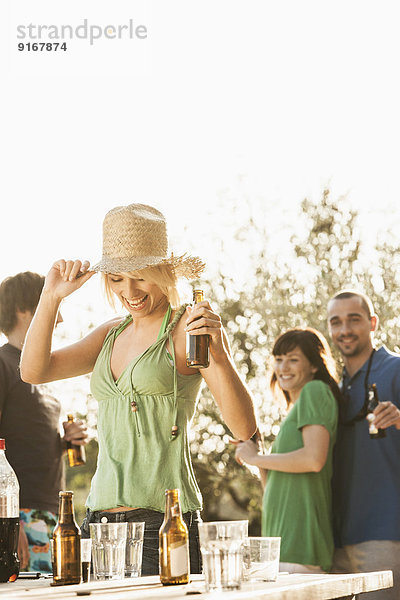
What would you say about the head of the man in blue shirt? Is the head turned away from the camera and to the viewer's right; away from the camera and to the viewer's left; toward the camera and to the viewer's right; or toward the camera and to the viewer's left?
toward the camera and to the viewer's left

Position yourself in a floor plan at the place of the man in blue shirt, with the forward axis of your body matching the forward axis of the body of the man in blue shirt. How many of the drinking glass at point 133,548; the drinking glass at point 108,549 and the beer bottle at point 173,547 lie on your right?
0

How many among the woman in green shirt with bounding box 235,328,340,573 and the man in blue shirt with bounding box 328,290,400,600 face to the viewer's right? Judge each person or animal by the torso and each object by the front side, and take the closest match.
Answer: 0

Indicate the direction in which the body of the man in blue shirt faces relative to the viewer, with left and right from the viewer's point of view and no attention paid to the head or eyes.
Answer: facing the viewer and to the left of the viewer

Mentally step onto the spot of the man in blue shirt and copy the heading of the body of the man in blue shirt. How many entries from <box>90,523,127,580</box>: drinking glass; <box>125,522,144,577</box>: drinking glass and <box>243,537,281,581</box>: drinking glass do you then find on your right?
0

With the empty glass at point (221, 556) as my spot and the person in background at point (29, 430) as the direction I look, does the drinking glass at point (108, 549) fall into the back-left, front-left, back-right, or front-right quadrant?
front-left

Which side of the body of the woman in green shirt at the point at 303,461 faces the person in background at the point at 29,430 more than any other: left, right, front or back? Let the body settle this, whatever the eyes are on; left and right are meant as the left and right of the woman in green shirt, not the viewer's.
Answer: front

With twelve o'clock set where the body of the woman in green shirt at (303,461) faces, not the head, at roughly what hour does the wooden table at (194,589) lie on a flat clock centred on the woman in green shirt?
The wooden table is roughly at 9 o'clock from the woman in green shirt.

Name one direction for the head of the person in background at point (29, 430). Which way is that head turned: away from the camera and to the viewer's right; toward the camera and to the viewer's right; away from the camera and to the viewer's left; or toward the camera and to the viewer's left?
away from the camera and to the viewer's right

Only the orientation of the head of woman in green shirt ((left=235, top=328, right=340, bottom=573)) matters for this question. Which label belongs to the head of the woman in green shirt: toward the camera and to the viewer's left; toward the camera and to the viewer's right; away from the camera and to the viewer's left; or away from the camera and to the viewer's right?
toward the camera and to the viewer's left

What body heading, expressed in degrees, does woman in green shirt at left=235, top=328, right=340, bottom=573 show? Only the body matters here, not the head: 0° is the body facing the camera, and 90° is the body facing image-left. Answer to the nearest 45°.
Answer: approximately 90°
